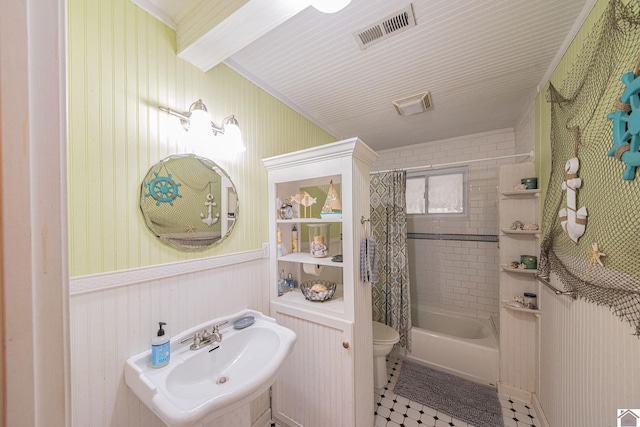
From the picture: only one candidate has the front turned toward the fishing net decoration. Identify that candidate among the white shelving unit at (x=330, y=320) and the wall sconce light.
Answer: the wall sconce light

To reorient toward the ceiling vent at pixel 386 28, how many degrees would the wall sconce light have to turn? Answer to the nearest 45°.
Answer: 0° — it already faces it

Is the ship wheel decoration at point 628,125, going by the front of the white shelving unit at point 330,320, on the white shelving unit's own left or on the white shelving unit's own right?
on the white shelving unit's own left

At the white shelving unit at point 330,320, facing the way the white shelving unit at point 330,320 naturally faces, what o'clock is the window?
The window is roughly at 6 o'clock from the white shelving unit.

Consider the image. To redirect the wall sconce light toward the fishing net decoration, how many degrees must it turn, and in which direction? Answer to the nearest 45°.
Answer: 0° — it already faces it

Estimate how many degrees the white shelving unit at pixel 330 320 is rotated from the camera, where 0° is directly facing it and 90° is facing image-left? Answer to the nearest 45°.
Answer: approximately 45°

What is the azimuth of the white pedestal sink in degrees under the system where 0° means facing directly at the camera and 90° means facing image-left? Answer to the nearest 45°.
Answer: approximately 315°

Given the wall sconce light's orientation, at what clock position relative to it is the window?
The window is roughly at 10 o'clock from the wall sconce light.
